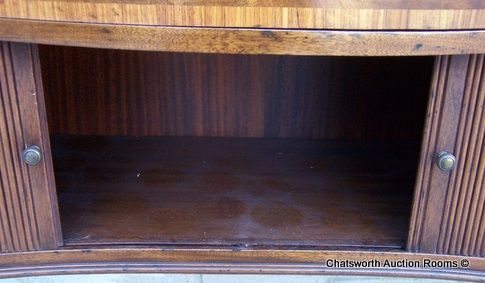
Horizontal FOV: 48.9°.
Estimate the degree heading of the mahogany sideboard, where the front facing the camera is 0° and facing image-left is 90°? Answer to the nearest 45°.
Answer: approximately 0°
